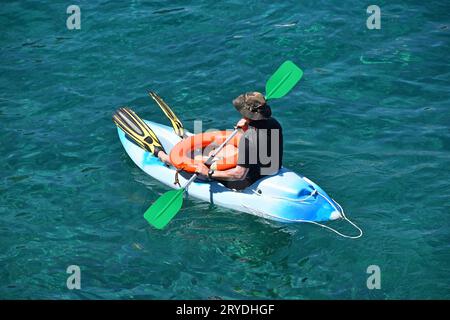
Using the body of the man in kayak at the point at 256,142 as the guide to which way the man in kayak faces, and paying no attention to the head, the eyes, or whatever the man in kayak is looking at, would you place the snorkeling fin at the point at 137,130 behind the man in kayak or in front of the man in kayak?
in front

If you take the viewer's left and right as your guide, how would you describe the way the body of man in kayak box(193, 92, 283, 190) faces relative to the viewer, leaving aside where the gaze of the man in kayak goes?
facing away from the viewer and to the left of the viewer
